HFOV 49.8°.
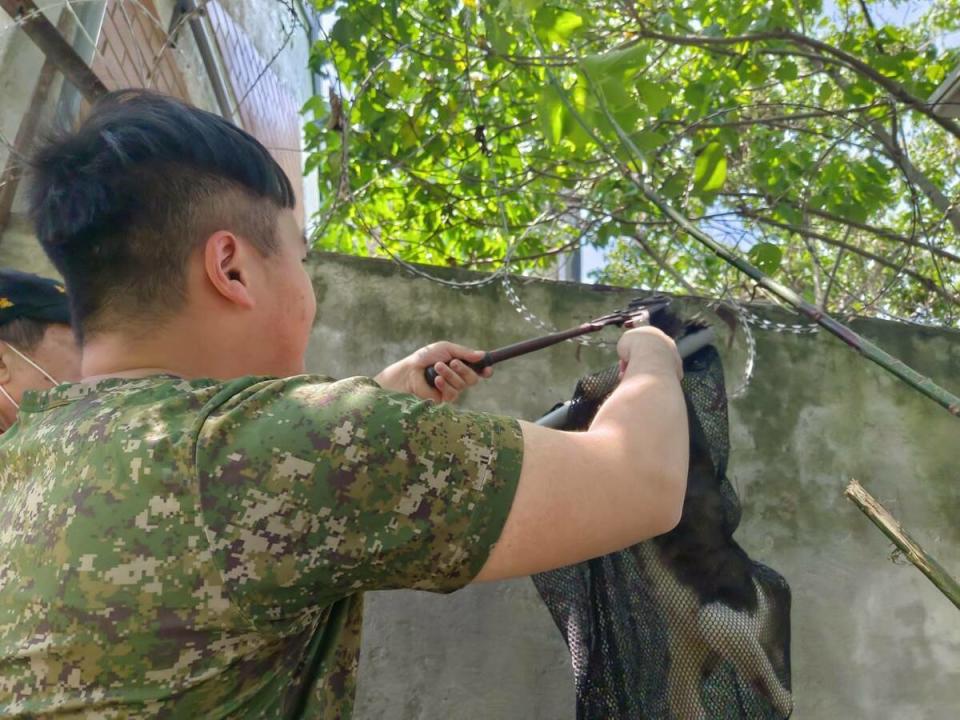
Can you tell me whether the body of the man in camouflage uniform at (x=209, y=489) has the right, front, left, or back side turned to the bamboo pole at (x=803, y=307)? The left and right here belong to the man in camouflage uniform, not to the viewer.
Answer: front

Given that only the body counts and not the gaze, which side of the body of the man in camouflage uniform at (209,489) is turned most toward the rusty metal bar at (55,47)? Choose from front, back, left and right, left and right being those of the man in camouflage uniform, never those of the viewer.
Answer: left

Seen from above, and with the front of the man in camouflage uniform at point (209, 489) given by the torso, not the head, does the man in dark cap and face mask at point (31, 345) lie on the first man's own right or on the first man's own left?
on the first man's own left

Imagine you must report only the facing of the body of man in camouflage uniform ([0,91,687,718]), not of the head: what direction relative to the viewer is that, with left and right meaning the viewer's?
facing away from the viewer and to the right of the viewer

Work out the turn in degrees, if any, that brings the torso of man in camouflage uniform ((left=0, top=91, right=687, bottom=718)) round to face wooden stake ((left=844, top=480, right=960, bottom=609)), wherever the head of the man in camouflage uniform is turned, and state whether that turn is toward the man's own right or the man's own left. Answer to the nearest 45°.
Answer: approximately 45° to the man's own right

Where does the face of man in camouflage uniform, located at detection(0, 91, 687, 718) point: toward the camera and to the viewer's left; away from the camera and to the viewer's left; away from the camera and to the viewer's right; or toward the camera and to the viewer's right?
away from the camera and to the viewer's right
